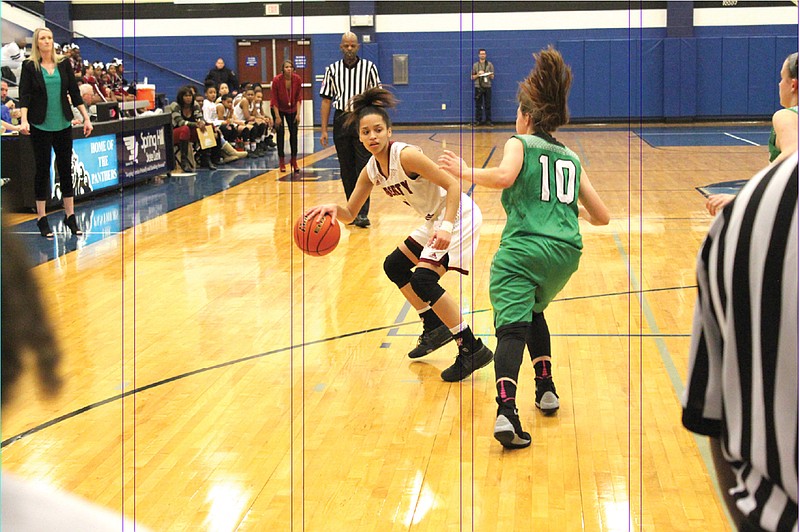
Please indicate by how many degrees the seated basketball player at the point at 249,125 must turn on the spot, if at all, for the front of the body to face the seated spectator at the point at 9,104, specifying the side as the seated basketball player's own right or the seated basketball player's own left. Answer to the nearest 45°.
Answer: approximately 90° to the seated basketball player's own right

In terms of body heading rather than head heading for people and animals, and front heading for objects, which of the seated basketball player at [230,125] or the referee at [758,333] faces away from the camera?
the referee

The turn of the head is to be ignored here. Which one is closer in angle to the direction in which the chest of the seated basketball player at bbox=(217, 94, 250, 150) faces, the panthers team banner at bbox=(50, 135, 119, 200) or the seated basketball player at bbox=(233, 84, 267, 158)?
the panthers team banner

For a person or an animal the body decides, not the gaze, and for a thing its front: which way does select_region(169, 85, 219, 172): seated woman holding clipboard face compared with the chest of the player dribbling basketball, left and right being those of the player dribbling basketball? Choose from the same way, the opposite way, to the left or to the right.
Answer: to the left

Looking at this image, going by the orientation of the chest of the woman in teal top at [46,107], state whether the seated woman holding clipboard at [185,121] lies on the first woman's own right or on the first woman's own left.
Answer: on the first woman's own left

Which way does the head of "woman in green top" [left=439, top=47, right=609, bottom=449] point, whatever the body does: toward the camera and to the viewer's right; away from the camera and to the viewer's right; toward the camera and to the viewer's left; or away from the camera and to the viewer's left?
away from the camera and to the viewer's left

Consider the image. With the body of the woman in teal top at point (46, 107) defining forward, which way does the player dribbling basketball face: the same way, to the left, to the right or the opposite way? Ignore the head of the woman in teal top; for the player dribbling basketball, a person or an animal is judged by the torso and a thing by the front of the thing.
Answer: to the right

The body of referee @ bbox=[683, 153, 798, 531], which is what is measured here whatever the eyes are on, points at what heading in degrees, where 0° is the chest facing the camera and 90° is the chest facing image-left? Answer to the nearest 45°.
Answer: approximately 180°

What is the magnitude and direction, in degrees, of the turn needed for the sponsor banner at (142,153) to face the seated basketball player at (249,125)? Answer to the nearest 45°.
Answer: approximately 135° to its left

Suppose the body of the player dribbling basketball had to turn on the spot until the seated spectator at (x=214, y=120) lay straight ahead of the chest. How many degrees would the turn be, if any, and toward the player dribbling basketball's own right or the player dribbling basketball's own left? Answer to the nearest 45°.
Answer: approximately 135° to the player dribbling basketball's own right

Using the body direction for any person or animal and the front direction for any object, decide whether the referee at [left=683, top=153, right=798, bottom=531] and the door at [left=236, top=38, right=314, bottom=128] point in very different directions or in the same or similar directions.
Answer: very different directions

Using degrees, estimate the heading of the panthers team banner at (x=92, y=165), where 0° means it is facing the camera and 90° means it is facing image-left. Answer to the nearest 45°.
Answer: approximately 315°

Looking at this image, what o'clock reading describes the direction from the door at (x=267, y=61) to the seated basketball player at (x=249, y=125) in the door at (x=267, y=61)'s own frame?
The seated basketball player is roughly at 12 o'clock from the door.
